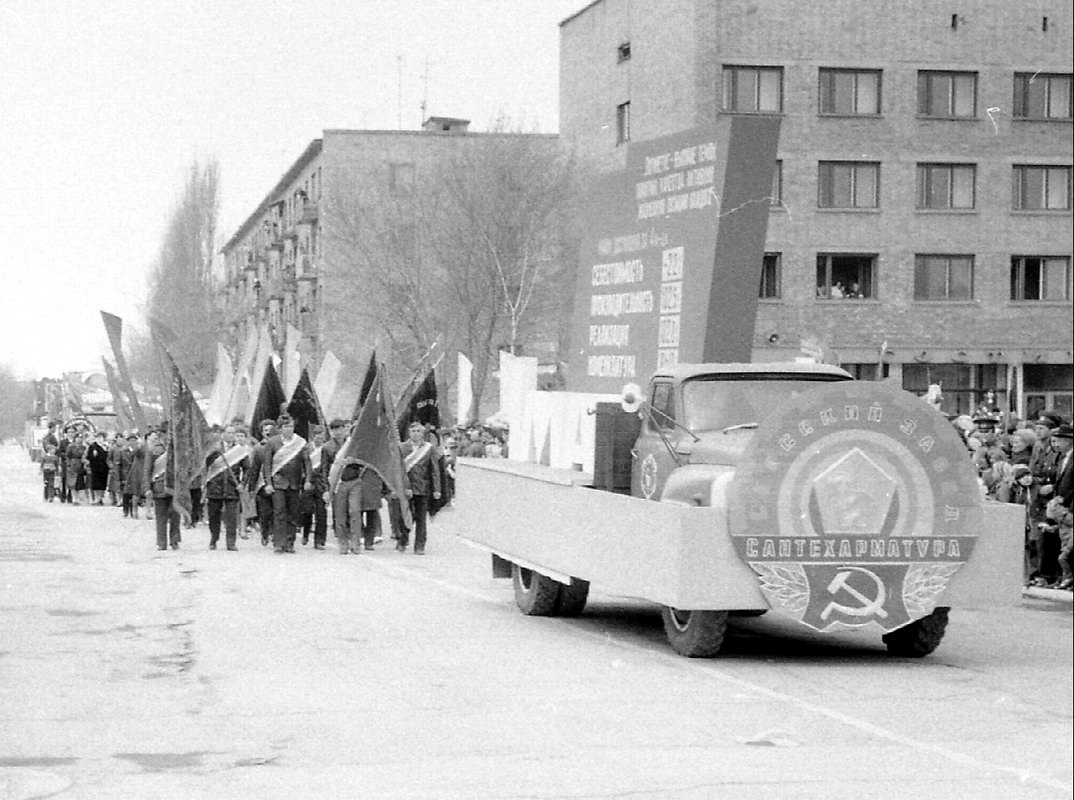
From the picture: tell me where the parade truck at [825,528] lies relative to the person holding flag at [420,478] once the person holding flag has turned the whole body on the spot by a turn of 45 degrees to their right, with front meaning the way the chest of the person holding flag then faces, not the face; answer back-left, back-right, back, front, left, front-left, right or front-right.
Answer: front-left

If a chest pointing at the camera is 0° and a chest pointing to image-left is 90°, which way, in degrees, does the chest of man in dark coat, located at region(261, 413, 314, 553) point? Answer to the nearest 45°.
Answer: approximately 0°

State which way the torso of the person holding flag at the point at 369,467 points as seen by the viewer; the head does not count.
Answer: toward the camera

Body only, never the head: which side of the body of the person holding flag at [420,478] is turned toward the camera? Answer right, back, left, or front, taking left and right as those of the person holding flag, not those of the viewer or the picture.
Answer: front

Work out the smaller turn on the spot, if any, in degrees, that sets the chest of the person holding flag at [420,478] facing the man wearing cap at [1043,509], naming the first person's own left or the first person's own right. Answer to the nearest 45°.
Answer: approximately 45° to the first person's own left

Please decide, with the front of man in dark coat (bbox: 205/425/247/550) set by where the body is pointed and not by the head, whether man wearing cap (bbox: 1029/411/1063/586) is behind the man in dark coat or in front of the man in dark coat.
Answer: in front

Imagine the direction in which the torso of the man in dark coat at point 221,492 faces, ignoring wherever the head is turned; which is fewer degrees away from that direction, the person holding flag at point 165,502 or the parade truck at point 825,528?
the parade truck

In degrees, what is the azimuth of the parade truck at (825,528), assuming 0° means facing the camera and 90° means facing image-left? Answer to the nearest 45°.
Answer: approximately 315°

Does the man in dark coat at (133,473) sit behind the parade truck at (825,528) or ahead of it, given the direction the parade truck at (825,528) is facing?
behind

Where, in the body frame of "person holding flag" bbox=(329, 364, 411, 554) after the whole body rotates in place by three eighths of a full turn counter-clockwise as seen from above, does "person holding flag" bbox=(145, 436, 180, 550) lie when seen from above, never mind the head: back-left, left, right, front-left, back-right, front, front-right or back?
back-left

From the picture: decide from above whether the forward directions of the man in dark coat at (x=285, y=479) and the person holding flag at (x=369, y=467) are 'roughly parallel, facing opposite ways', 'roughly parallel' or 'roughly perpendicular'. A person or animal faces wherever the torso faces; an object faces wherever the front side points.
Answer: roughly parallel
